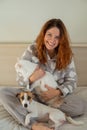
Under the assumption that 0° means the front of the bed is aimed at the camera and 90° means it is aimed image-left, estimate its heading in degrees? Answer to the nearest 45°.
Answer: approximately 0°

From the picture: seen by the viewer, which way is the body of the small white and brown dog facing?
to the viewer's left
